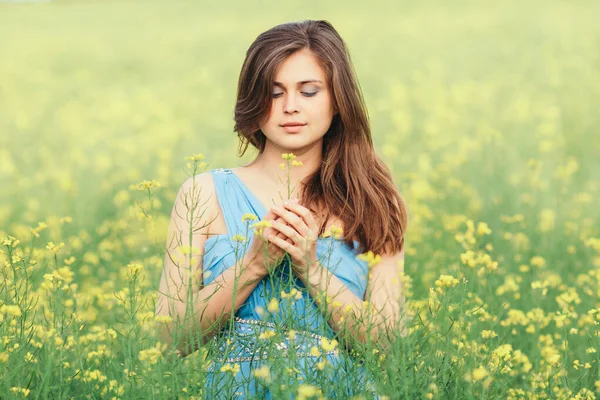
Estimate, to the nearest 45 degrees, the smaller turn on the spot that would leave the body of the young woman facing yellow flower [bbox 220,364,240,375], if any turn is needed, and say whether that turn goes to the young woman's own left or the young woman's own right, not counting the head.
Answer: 0° — they already face it

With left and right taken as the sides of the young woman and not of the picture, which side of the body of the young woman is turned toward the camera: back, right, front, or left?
front

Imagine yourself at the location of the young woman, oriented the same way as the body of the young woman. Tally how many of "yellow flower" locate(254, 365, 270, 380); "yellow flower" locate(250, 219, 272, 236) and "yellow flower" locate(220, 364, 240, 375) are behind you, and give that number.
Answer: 0

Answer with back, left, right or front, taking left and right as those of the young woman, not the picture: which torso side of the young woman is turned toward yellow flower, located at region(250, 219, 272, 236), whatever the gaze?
front

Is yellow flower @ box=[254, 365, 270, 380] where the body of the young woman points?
yes

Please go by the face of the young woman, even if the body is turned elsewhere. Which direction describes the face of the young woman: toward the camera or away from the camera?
toward the camera
